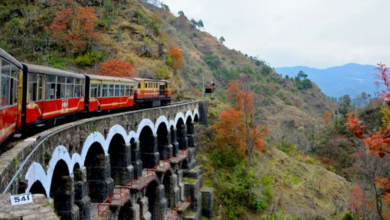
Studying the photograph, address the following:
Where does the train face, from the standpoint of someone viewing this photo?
facing away from the viewer and to the right of the viewer

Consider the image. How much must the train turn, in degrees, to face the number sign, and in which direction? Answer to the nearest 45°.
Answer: approximately 135° to its right
